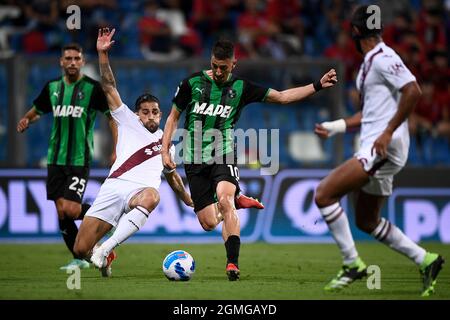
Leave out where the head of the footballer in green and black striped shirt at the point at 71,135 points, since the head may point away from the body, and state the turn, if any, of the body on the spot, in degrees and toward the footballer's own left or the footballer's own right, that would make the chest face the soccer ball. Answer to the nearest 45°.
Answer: approximately 45° to the footballer's own left

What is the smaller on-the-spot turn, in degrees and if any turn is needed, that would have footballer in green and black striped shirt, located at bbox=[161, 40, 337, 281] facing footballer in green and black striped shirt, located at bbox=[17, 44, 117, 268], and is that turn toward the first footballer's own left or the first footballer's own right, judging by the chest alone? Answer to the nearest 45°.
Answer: approximately 135° to the first footballer's own right

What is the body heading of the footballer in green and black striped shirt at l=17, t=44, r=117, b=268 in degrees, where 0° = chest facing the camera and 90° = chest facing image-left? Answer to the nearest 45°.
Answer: approximately 0°

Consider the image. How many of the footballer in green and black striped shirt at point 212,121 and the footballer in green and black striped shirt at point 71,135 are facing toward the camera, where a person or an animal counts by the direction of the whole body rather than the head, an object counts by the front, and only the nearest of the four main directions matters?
2

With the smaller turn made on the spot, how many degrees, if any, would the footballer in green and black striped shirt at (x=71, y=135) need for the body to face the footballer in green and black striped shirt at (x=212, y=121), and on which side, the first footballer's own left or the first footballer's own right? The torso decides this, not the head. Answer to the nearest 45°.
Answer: approximately 45° to the first footballer's own left
